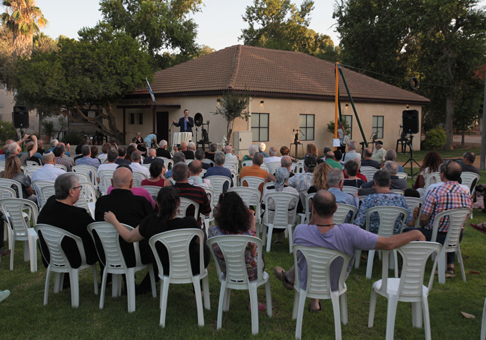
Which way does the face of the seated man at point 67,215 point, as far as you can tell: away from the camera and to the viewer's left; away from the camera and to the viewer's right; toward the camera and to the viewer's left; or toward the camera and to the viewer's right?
away from the camera and to the viewer's right

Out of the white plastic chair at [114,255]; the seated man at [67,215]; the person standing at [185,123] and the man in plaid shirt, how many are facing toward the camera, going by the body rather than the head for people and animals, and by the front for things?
1

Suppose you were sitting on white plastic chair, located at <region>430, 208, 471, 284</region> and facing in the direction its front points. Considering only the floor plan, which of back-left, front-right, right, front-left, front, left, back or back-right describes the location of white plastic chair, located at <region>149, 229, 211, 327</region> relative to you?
left

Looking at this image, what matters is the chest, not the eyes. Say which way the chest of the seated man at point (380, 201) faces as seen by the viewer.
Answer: away from the camera

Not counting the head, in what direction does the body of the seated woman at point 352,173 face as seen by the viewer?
away from the camera

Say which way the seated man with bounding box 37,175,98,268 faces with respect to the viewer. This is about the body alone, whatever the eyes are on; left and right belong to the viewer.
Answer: facing away from the viewer and to the right of the viewer

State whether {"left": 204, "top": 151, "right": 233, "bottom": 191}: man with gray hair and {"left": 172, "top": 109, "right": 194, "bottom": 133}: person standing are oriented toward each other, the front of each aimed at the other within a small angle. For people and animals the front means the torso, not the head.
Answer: yes

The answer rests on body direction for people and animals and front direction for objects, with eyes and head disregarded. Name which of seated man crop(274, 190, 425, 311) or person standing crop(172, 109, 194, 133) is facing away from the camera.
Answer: the seated man

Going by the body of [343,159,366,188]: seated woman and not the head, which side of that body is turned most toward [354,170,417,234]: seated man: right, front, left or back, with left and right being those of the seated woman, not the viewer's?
back

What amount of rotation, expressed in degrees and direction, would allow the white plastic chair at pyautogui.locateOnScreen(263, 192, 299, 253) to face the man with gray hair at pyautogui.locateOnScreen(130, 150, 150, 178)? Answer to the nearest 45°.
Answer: approximately 45° to its left

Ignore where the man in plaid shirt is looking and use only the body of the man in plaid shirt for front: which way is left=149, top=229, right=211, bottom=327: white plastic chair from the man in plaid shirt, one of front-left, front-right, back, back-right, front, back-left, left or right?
left

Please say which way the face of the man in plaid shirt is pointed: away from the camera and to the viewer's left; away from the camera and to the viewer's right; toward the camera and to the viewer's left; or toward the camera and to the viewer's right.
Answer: away from the camera and to the viewer's left

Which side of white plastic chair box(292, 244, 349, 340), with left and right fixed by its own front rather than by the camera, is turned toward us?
back

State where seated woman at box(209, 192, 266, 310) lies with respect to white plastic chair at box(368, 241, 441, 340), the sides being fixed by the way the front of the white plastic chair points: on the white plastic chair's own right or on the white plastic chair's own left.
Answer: on the white plastic chair's own left

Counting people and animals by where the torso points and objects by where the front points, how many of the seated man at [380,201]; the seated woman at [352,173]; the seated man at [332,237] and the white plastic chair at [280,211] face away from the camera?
4

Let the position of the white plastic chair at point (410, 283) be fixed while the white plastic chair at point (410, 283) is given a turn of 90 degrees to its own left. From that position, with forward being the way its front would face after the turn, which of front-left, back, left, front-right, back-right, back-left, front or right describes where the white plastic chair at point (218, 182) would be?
right
